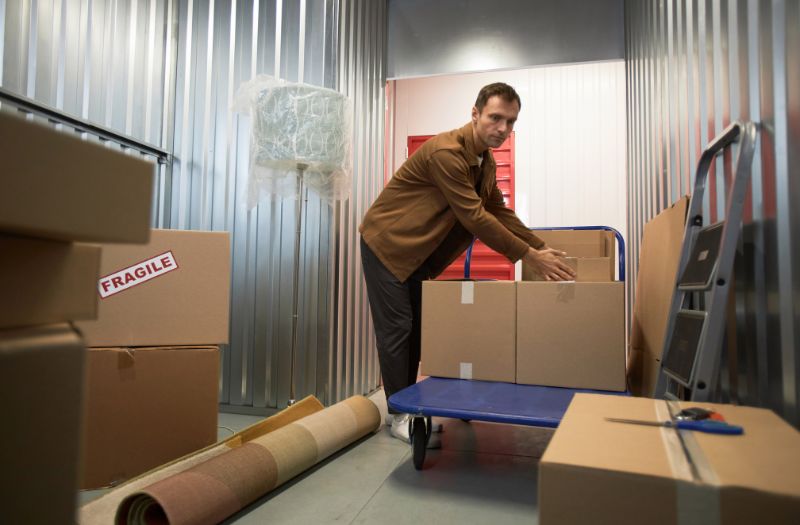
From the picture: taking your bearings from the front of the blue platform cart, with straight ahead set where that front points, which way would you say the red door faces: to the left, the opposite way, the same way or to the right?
the same way

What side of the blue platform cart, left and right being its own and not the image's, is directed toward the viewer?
front

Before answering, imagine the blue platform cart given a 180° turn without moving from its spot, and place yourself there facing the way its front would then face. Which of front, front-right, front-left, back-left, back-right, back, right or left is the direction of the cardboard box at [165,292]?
left

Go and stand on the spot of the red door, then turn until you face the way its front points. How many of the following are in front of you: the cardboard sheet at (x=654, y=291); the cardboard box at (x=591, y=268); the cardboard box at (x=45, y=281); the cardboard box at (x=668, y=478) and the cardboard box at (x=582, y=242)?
5

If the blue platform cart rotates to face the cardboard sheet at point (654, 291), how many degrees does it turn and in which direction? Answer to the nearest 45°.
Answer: approximately 135° to its left

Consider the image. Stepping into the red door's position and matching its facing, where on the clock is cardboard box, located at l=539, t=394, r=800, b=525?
The cardboard box is roughly at 12 o'clock from the red door.

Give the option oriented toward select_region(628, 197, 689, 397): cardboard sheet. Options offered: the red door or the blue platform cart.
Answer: the red door

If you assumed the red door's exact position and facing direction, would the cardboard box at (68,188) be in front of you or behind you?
in front

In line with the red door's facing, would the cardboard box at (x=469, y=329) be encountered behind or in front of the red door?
in front

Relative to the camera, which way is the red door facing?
toward the camera

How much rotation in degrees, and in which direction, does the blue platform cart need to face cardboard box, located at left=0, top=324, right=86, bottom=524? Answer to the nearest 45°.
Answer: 0° — it already faces it

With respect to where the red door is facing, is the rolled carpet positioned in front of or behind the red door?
in front

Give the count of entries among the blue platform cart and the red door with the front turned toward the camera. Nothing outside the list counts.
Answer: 2

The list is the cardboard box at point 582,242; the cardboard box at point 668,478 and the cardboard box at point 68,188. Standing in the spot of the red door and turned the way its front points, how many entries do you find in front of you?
3
